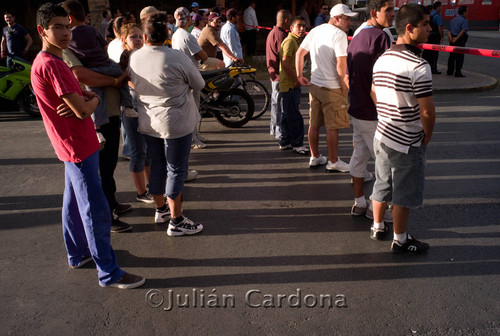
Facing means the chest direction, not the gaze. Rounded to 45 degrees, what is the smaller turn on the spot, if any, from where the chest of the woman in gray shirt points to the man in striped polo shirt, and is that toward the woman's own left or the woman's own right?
approximately 90° to the woman's own right

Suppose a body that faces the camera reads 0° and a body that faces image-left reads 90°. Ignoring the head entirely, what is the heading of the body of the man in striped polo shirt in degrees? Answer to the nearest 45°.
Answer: approximately 225°

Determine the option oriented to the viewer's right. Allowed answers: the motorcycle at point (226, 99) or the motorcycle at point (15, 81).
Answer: the motorcycle at point (15, 81)

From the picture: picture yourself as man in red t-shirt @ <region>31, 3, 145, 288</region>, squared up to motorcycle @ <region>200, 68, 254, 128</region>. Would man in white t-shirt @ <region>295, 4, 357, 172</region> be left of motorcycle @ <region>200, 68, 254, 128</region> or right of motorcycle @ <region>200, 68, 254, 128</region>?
right

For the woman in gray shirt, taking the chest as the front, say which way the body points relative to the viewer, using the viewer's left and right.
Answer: facing away from the viewer and to the right of the viewer

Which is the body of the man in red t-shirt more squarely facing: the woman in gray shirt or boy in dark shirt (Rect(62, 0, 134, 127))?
the woman in gray shirt

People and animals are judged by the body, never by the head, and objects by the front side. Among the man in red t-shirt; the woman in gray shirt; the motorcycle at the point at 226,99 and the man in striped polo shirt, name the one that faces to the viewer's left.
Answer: the motorcycle

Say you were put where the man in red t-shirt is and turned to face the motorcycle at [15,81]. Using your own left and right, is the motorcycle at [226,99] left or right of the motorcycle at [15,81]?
right

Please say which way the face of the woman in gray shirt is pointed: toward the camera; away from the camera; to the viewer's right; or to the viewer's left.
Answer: away from the camera

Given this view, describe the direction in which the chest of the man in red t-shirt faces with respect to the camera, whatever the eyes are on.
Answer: to the viewer's right
